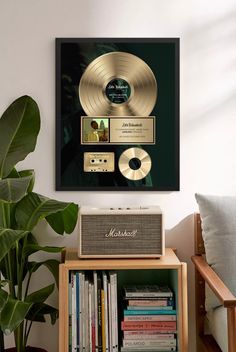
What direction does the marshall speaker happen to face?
toward the camera

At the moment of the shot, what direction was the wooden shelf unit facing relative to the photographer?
facing the viewer

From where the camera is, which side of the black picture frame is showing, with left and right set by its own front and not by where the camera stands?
front

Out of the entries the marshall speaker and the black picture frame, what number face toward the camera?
2
